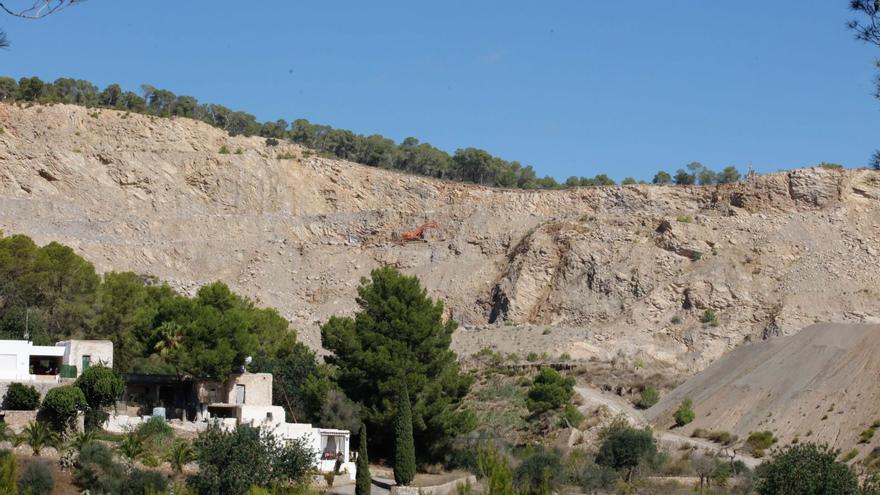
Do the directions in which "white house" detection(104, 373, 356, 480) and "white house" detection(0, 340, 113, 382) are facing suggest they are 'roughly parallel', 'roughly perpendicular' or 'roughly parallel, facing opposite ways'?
roughly parallel

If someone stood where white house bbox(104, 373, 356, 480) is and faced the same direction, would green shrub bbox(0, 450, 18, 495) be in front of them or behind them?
in front

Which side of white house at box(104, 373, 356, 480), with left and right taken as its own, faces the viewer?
front

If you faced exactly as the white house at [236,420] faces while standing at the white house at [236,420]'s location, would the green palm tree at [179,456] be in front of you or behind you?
in front

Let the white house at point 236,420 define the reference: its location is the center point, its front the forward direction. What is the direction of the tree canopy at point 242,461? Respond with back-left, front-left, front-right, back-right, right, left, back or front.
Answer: front

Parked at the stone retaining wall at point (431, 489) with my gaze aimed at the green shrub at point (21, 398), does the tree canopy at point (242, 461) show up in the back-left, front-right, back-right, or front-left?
front-left

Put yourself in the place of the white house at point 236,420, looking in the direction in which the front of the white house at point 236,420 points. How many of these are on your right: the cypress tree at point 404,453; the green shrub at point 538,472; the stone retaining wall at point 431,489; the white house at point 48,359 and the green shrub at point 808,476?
1

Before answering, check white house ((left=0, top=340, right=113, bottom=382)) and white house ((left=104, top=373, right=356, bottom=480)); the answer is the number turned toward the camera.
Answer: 2

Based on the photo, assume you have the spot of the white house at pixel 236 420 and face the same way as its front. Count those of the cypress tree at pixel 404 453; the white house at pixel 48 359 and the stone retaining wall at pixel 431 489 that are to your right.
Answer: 1

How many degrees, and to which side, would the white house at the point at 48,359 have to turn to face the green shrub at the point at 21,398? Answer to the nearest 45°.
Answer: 0° — it already faces it

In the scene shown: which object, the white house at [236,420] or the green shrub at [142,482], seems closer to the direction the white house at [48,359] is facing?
the green shrub

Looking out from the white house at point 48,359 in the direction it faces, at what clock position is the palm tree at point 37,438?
The palm tree is roughly at 12 o'clock from the white house.

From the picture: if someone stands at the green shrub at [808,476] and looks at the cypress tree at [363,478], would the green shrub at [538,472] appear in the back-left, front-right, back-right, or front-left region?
front-right

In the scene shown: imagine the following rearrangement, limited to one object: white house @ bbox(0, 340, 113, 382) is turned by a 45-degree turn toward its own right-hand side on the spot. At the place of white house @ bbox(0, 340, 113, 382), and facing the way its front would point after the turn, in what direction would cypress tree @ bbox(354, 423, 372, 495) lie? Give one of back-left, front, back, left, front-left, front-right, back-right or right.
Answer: left
